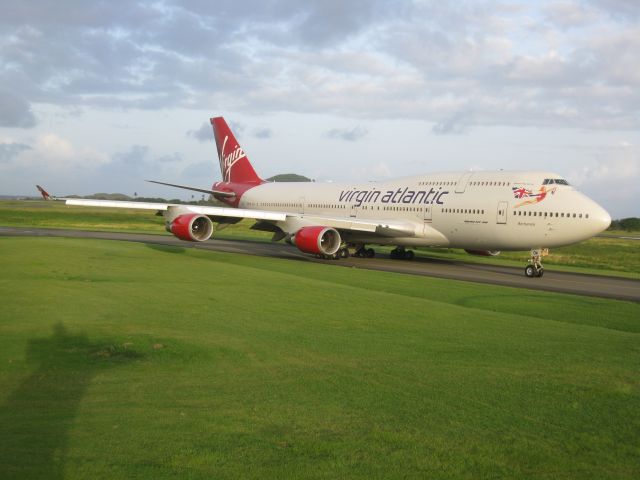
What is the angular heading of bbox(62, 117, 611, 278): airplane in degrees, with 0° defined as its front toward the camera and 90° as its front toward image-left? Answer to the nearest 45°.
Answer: approximately 315°
